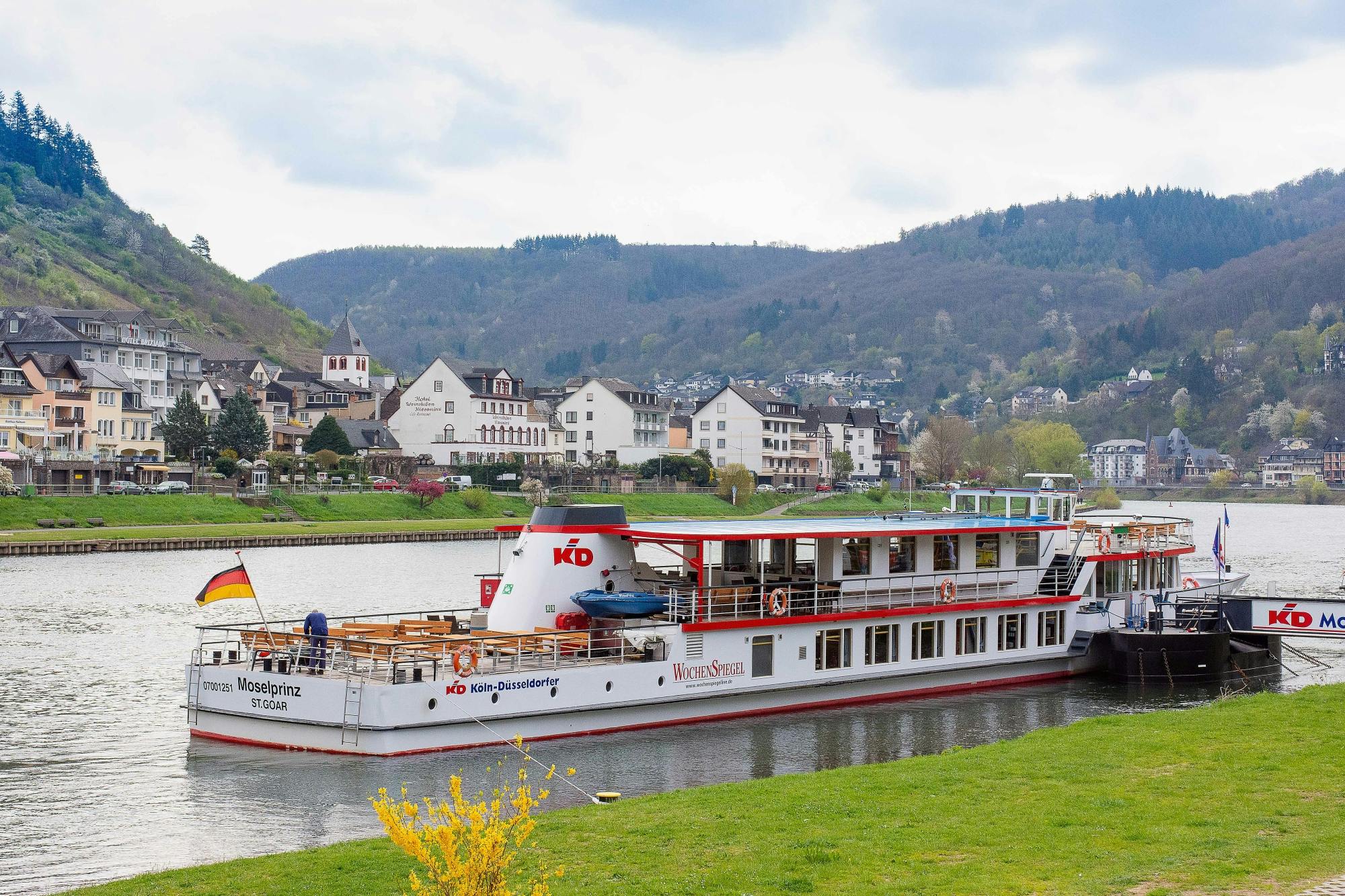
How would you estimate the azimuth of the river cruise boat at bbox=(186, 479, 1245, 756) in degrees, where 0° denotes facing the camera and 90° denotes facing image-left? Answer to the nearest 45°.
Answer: approximately 225°

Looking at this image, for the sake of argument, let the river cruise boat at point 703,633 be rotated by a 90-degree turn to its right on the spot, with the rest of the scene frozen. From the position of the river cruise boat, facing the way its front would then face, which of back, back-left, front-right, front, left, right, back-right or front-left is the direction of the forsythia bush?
front-right
